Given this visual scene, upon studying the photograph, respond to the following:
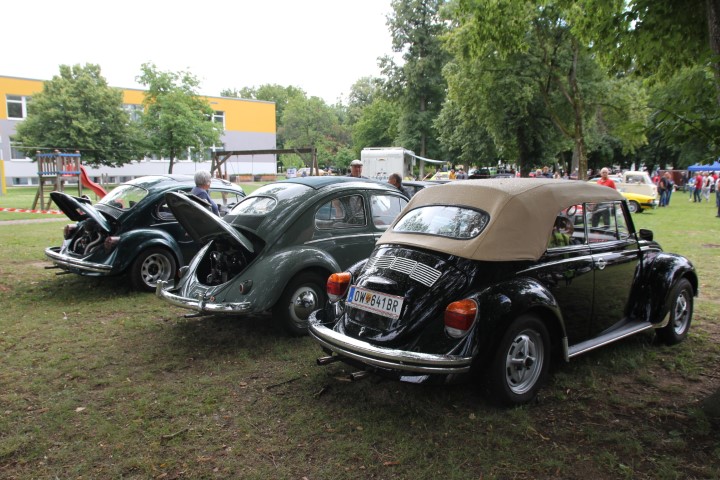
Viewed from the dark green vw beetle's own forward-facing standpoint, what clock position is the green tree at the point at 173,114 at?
The green tree is roughly at 10 o'clock from the dark green vw beetle.

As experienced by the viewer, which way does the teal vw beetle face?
facing away from the viewer and to the right of the viewer

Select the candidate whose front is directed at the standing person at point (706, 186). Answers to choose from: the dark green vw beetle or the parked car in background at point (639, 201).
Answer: the dark green vw beetle

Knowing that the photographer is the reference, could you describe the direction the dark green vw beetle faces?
facing away from the viewer and to the right of the viewer

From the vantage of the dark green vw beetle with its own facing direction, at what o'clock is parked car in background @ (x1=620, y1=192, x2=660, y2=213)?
The parked car in background is roughly at 12 o'clock from the dark green vw beetle.

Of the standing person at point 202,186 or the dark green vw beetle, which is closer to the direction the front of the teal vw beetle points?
the standing person

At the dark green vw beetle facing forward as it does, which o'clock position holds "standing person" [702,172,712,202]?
The standing person is roughly at 12 o'clock from the dark green vw beetle.

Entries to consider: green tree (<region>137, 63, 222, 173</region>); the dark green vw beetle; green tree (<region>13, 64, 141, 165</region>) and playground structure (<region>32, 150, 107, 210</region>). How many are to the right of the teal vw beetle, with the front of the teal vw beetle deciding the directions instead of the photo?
1

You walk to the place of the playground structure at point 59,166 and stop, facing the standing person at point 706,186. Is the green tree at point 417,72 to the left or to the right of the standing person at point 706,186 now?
left

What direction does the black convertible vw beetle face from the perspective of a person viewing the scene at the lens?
facing away from the viewer and to the right of the viewer
